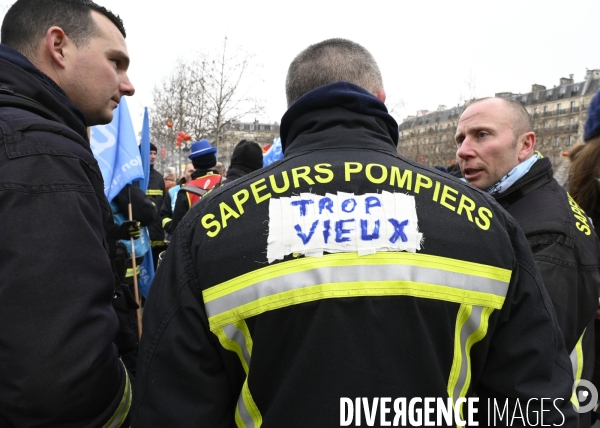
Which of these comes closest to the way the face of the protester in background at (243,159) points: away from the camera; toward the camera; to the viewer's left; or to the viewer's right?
away from the camera

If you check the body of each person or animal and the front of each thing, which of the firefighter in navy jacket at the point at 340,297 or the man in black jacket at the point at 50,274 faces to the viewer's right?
the man in black jacket

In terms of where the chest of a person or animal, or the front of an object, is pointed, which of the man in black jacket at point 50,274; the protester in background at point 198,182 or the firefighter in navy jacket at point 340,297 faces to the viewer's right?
the man in black jacket

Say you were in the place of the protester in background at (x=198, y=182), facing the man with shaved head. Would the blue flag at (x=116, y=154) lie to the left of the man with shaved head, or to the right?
right

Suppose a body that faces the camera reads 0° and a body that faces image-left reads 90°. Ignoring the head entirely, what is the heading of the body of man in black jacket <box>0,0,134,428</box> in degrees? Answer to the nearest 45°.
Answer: approximately 270°

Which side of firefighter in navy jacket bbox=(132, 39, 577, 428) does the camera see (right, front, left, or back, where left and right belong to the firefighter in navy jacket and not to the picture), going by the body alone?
back

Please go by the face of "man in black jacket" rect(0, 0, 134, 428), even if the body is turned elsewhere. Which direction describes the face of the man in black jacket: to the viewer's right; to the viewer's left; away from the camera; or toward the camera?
to the viewer's right

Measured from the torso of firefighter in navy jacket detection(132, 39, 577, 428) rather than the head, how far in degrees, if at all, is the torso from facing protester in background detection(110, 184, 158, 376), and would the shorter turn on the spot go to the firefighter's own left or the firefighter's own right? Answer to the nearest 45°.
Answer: approximately 45° to the firefighter's own left

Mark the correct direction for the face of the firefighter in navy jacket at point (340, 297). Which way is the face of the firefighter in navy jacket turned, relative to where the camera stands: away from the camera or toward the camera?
away from the camera

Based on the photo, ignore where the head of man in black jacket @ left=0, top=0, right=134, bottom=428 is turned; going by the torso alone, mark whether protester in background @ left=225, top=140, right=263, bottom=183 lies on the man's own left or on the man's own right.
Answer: on the man's own left
